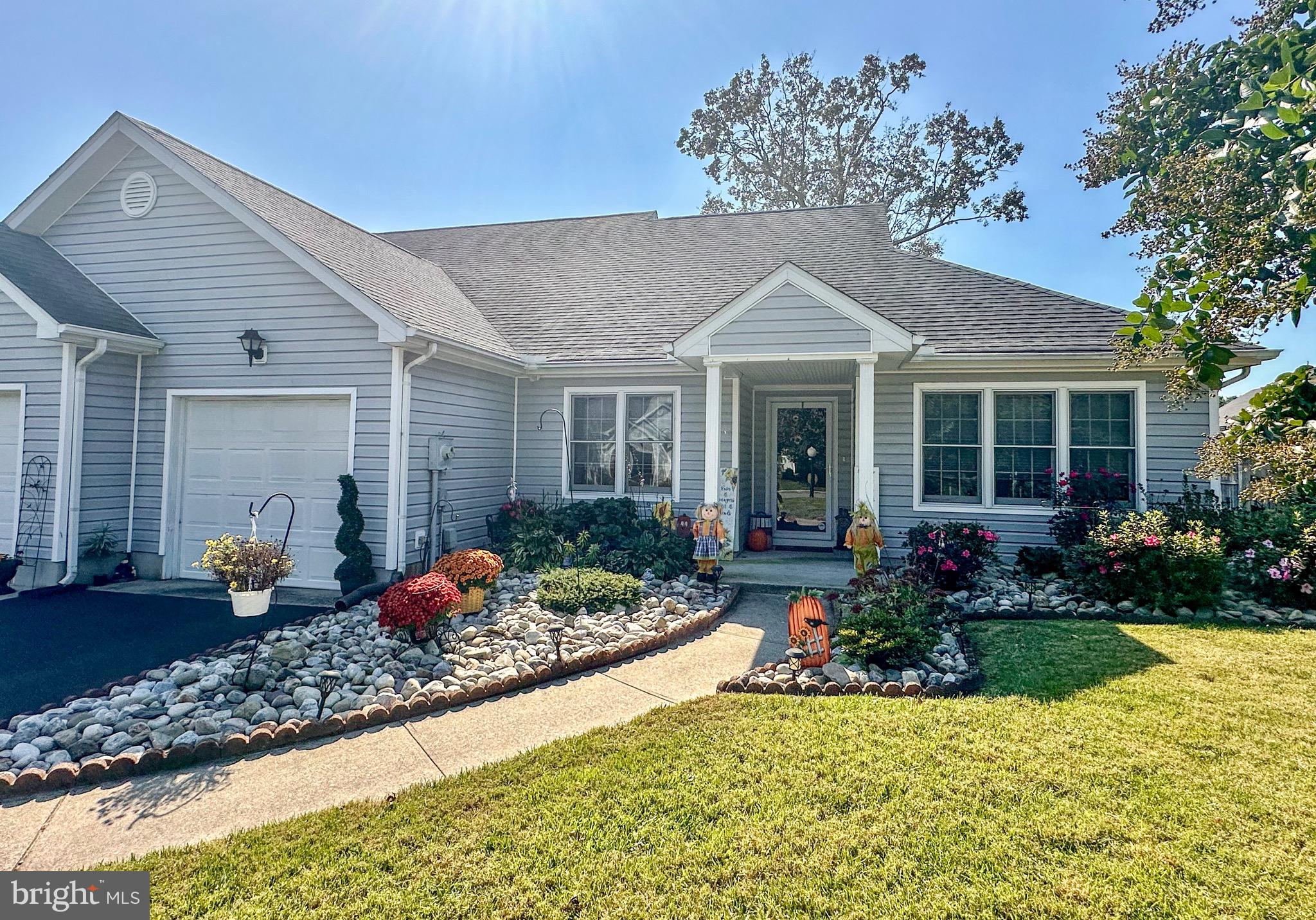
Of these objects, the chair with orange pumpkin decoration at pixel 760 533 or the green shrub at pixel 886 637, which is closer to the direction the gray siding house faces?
the green shrub

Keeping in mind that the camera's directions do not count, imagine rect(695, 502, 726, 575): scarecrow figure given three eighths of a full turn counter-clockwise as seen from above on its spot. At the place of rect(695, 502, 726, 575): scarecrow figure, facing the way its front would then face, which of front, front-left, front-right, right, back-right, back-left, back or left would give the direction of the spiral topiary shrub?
back-left

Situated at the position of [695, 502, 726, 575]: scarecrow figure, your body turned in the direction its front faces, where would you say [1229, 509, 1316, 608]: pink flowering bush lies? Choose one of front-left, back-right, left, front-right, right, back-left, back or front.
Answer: left

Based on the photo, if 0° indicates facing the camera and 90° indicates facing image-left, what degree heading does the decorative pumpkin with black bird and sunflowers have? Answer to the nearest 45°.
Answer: approximately 0°

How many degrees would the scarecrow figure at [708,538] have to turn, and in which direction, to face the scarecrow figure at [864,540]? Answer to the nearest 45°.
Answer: approximately 90° to its left

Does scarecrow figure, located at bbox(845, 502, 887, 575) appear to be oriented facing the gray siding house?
no

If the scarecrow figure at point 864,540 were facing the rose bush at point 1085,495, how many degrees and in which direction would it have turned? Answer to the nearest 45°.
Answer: approximately 135° to its left

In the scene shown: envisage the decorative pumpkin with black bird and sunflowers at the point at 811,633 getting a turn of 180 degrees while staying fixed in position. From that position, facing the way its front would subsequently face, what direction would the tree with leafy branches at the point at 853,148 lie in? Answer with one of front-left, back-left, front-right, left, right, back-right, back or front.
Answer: front

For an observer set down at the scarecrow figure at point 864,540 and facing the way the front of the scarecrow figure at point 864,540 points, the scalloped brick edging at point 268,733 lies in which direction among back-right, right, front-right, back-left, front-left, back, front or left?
front-right

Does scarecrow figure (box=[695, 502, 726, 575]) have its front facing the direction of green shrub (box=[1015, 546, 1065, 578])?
no

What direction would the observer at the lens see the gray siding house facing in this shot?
facing the viewer

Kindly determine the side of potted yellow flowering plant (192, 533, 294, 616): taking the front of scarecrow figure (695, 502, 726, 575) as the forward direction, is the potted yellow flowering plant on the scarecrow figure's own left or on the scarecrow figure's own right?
on the scarecrow figure's own right

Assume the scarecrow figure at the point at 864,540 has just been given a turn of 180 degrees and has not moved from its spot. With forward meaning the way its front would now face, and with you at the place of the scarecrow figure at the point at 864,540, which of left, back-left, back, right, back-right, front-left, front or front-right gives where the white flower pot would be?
back-left

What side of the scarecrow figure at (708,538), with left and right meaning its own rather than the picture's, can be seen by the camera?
front

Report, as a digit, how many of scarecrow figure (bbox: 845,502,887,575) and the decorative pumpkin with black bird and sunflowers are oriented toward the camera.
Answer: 2

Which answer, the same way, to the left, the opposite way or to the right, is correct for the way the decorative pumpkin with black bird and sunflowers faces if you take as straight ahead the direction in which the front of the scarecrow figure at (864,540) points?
the same way

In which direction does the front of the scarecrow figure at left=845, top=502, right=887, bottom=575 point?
toward the camera
